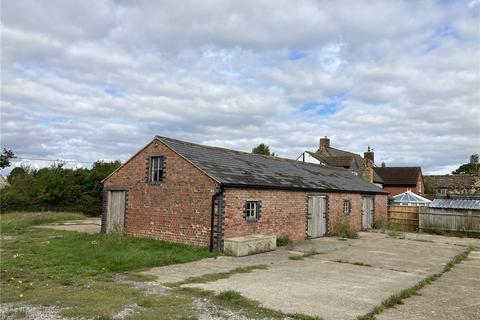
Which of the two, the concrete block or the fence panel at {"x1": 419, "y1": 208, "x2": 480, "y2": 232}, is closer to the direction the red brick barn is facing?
the concrete block

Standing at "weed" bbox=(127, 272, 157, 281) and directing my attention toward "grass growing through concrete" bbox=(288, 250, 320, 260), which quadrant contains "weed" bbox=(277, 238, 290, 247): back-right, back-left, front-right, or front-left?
front-left

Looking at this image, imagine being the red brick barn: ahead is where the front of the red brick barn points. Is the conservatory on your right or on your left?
on your left

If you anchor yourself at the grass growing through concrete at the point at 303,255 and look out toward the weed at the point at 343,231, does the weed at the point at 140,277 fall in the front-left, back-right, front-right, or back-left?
back-left

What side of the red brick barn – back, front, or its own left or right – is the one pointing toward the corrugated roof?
left

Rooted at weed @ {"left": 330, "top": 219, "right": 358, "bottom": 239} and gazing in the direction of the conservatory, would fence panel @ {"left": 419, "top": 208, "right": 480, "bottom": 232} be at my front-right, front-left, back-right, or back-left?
front-right

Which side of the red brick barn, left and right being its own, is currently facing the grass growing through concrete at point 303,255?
front

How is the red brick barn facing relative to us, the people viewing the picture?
facing the viewer and to the right of the viewer

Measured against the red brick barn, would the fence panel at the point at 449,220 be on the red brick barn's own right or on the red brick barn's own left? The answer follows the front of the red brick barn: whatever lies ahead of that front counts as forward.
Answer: on the red brick barn's own left

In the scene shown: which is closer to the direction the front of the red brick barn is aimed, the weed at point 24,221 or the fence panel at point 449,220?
the fence panel

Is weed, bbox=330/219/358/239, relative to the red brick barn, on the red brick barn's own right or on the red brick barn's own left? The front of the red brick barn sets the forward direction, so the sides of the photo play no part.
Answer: on the red brick barn's own left

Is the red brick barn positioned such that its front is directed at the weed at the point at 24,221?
no

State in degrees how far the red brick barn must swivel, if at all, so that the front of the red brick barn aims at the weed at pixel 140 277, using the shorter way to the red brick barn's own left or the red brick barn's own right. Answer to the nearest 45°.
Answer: approximately 45° to the red brick barn's own right

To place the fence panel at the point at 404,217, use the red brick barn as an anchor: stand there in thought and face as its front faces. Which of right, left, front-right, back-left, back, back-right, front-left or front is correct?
left
